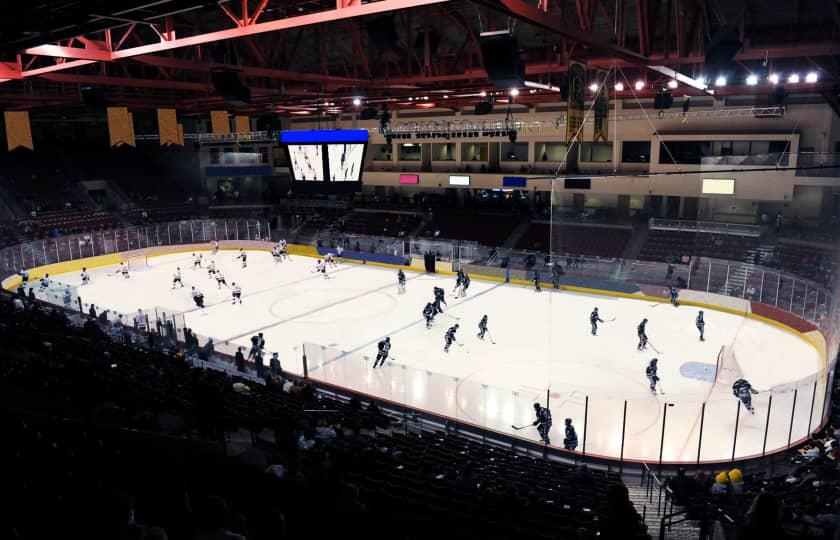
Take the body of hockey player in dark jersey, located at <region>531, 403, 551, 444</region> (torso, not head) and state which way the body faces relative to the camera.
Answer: to the viewer's left

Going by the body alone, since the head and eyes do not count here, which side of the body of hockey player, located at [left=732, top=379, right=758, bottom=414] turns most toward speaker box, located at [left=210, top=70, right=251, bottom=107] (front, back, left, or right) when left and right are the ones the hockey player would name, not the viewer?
front

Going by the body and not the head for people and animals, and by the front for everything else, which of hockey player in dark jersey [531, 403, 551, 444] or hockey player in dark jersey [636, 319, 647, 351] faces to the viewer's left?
hockey player in dark jersey [531, 403, 551, 444]

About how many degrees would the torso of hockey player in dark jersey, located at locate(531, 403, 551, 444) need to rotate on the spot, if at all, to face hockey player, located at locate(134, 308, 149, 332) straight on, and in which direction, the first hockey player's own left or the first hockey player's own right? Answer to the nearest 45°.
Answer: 0° — they already face them
